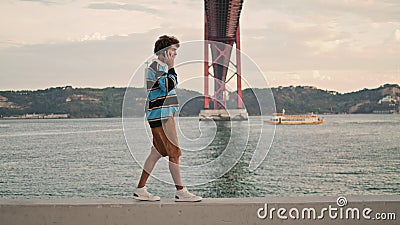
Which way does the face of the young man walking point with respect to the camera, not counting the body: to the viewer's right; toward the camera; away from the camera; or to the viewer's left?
to the viewer's right

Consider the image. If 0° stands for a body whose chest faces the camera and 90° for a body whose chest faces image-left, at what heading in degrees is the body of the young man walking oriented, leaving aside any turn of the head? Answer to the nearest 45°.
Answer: approximately 270°
